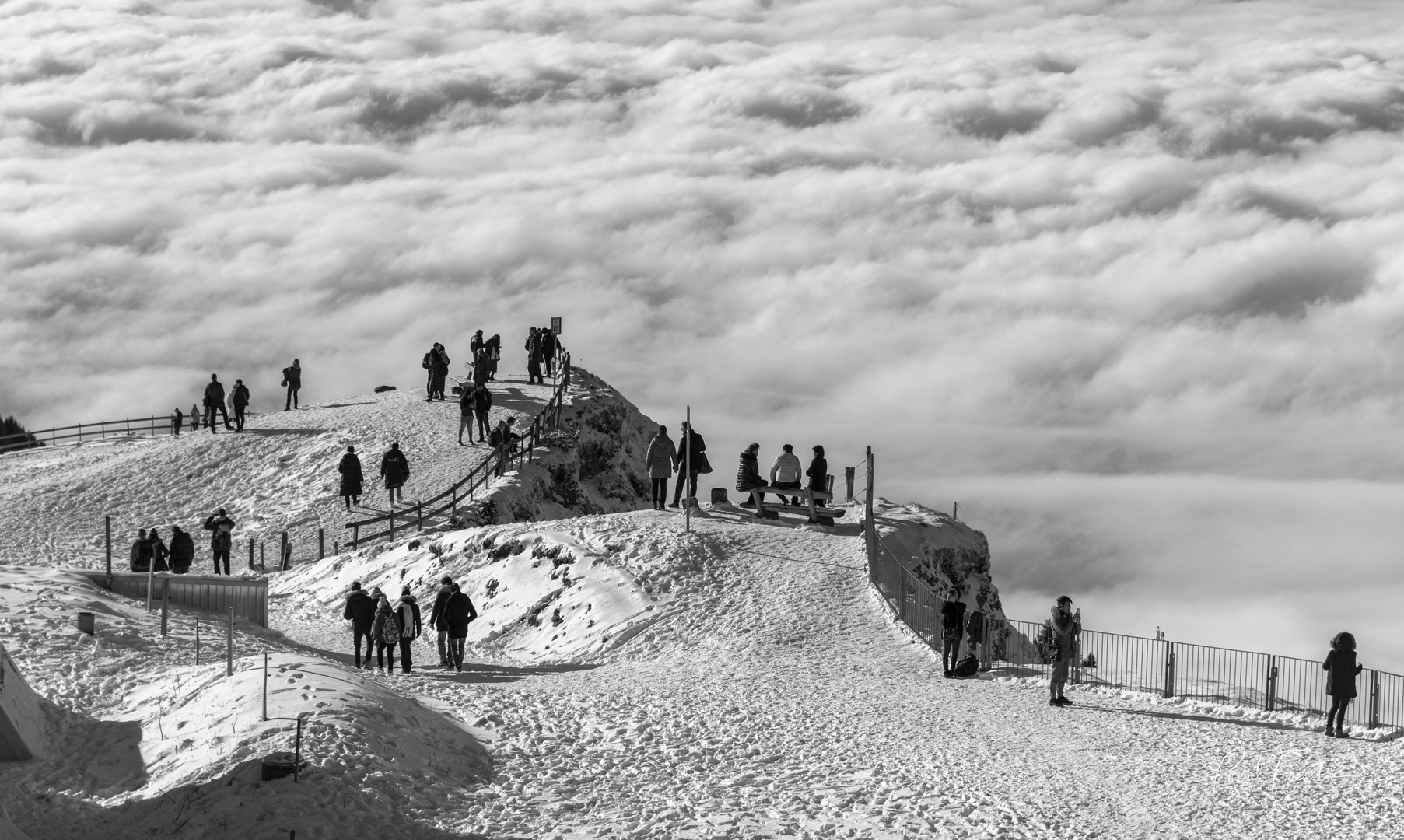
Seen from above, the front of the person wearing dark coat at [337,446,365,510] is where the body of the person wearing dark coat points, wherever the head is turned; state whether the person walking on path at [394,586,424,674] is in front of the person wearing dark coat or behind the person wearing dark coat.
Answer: behind

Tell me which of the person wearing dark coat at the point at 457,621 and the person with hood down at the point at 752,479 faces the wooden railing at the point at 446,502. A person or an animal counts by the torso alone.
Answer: the person wearing dark coat

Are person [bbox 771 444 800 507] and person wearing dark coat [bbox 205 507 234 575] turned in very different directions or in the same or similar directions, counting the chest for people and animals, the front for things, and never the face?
same or similar directions

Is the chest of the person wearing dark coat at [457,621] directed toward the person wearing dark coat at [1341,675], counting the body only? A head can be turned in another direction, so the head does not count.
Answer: no

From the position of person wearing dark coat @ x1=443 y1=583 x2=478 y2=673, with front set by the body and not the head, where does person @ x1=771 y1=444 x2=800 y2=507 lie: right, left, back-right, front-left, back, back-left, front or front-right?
front-right

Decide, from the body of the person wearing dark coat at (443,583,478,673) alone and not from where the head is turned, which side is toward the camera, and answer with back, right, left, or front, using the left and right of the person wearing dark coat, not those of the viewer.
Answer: back

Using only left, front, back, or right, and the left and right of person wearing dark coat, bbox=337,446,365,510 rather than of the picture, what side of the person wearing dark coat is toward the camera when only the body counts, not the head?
back

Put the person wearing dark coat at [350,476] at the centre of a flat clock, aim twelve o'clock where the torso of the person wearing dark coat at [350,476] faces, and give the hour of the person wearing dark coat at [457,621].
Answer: the person wearing dark coat at [457,621] is roughly at 6 o'clock from the person wearing dark coat at [350,476].

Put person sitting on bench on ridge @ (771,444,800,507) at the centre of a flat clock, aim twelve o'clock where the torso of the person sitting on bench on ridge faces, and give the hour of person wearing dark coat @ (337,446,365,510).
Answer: The person wearing dark coat is roughly at 10 o'clock from the person sitting on bench on ridge.

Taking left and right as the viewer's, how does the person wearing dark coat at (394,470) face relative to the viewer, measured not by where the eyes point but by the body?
facing away from the viewer

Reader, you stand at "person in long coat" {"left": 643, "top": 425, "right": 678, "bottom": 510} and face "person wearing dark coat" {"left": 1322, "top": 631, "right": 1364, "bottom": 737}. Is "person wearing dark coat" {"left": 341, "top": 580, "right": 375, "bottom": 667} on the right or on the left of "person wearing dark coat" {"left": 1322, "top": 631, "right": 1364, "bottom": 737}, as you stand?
right

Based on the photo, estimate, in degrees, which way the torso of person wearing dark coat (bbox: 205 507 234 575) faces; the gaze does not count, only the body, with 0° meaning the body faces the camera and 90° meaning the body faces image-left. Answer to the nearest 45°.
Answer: approximately 180°

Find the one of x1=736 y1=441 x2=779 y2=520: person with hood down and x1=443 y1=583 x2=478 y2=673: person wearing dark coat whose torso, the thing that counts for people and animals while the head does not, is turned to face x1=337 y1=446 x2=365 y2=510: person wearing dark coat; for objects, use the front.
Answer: x1=443 y1=583 x2=478 y2=673: person wearing dark coat

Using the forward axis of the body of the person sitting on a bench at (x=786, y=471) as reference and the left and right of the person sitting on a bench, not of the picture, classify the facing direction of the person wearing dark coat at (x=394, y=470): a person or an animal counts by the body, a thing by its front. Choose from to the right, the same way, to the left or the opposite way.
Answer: the same way

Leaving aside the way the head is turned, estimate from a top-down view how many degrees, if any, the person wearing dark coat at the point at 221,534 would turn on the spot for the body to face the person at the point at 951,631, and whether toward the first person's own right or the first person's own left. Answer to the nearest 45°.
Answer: approximately 135° to the first person's own right

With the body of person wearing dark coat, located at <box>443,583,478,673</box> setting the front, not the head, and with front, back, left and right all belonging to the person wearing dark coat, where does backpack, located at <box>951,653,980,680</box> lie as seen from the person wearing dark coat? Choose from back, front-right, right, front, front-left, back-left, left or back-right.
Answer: right
